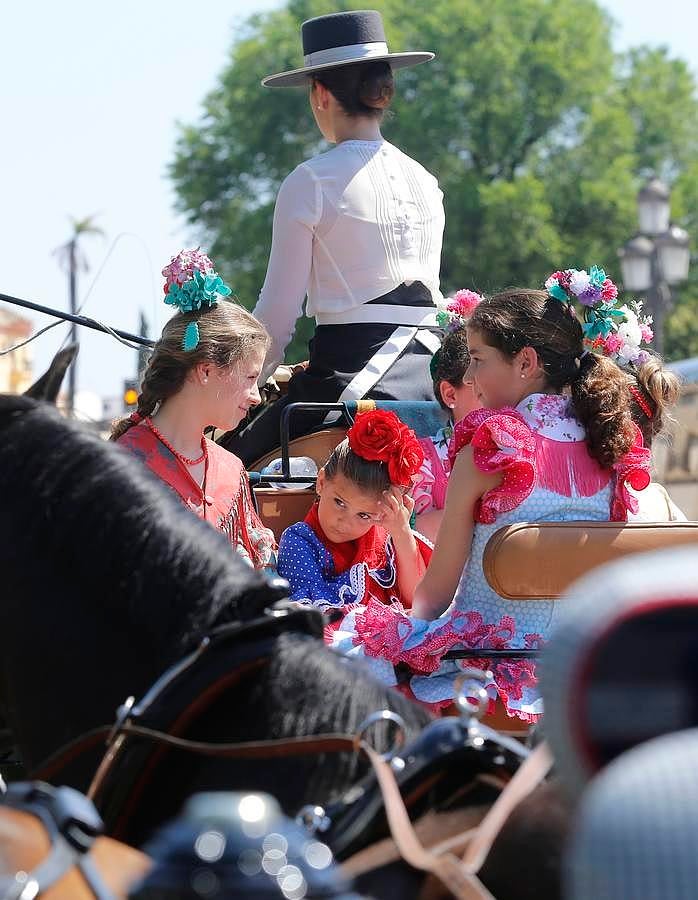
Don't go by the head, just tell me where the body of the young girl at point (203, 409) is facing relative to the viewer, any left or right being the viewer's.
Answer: facing the viewer and to the right of the viewer

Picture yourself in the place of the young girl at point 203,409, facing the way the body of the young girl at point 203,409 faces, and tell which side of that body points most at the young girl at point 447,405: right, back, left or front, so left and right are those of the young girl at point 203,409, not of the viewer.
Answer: left

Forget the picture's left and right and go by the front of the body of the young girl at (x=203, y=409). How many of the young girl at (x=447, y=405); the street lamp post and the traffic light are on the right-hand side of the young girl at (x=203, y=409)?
0

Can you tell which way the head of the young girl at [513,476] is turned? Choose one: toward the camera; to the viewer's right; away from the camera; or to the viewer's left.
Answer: to the viewer's left

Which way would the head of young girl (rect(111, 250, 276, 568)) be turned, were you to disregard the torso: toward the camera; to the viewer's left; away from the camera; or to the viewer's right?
to the viewer's right

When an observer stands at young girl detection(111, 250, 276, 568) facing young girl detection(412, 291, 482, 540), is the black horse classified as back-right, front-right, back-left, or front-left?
back-right

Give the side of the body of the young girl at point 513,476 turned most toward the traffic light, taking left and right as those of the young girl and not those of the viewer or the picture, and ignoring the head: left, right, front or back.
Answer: front

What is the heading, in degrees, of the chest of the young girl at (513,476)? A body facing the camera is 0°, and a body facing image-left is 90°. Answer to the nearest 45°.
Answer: approximately 135°

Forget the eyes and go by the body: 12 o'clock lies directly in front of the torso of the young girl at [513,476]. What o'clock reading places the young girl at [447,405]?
the young girl at [447,405] is roughly at 1 o'clock from the young girl at [513,476].

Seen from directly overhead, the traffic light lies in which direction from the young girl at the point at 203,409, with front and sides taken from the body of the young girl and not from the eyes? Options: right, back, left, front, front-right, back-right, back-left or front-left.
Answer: back-left
